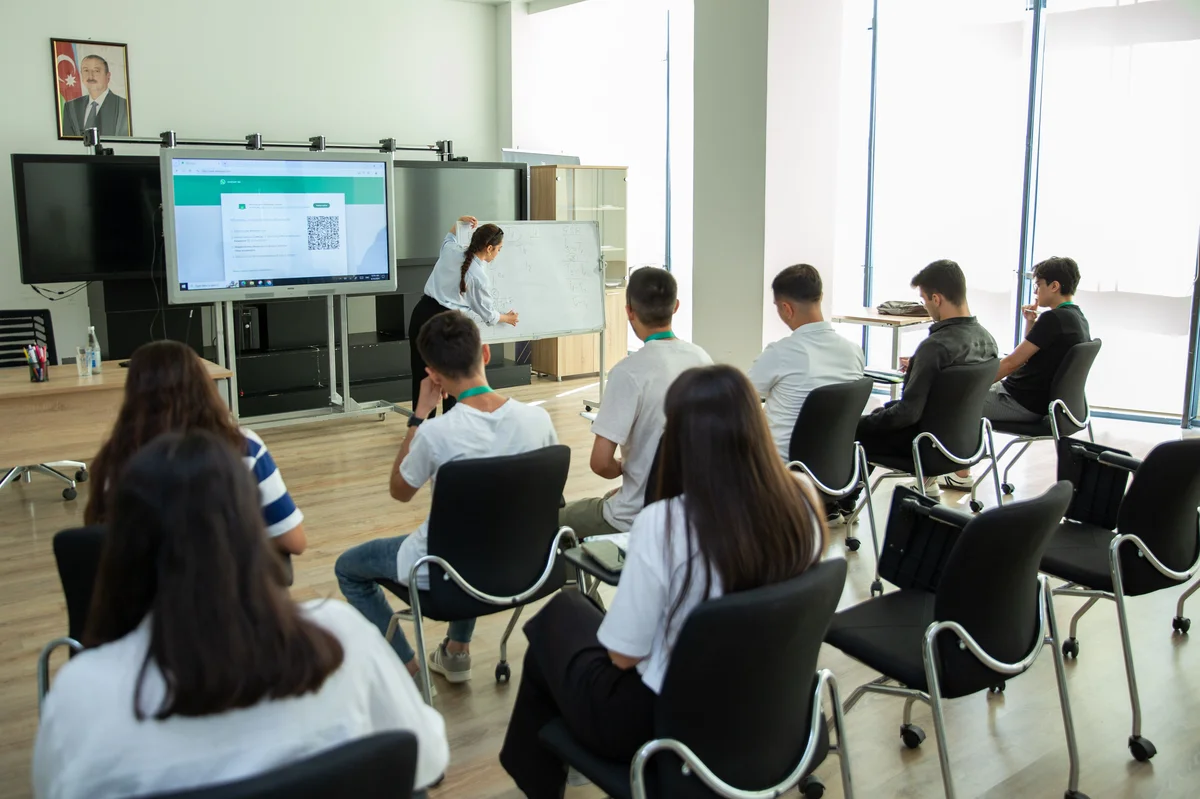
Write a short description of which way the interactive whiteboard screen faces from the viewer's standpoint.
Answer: facing the viewer and to the right of the viewer

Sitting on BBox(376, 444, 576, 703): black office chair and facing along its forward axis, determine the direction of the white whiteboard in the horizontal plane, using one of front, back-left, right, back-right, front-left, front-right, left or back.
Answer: front-right

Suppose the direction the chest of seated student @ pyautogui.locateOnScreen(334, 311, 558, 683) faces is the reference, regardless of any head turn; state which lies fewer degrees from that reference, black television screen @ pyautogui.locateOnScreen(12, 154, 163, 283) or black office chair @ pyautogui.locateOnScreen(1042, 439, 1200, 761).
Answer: the black television screen

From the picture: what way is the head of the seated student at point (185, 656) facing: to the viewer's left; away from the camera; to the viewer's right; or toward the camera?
away from the camera

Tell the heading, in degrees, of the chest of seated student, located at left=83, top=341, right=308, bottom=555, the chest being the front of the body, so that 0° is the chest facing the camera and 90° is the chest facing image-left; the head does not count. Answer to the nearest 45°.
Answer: approximately 180°

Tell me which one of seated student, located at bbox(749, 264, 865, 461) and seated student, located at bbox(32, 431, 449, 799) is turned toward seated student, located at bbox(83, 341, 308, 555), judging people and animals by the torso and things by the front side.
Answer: seated student, located at bbox(32, 431, 449, 799)

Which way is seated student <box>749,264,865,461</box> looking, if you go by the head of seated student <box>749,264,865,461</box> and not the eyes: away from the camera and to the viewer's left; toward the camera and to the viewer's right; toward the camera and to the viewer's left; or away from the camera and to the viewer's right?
away from the camera and to the viewer's left

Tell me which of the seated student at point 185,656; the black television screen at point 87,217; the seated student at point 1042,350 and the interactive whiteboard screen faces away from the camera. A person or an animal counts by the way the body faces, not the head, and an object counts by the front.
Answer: the seated student at point 185,656

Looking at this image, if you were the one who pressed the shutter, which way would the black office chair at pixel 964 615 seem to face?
facing away from the viewer and to the left of the viewer

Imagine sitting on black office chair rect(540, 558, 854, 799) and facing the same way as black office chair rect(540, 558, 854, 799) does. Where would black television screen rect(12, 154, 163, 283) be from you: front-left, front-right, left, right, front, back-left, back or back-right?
front

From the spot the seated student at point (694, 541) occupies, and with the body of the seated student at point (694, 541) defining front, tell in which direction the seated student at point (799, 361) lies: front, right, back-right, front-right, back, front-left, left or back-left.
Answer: front-right

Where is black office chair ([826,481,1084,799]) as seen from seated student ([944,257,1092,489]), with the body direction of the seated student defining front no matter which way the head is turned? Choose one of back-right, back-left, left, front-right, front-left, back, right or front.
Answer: left

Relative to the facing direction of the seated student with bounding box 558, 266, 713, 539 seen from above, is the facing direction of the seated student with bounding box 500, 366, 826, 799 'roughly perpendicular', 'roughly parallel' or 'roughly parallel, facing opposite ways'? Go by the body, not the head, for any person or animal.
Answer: roughly parallel

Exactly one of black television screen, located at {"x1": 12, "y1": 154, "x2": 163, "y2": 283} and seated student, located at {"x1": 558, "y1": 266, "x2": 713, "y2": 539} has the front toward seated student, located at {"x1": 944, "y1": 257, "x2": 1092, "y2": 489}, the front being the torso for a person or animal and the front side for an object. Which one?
the black television screen

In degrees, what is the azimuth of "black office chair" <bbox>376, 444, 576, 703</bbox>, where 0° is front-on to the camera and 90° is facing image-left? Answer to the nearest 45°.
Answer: approximately 135°

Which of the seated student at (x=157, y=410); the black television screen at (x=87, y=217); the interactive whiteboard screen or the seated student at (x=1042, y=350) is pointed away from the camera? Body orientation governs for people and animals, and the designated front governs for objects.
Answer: the seated student at (x=157, y=410)

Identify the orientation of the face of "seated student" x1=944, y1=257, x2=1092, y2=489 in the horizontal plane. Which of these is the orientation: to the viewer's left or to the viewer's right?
to the viewer's left

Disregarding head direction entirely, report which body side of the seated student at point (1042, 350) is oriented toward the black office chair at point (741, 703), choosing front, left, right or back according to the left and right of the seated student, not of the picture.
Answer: left
